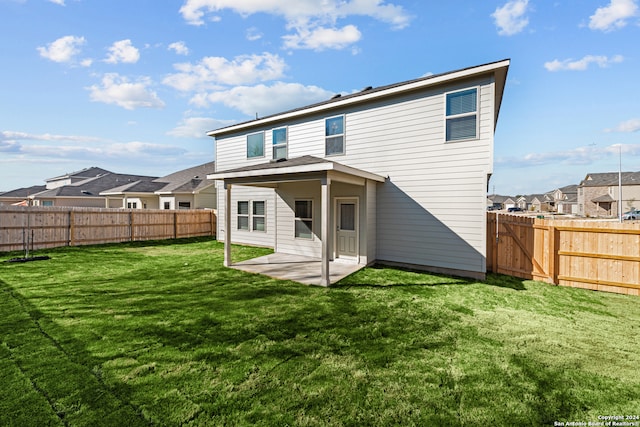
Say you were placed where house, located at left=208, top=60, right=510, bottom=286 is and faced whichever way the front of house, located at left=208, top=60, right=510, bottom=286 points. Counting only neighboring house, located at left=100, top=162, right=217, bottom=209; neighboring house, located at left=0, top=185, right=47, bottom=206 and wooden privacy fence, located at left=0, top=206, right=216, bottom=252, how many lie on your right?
0

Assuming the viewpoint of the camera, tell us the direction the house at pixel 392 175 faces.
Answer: facing away from the viewer and to the right of the viewer

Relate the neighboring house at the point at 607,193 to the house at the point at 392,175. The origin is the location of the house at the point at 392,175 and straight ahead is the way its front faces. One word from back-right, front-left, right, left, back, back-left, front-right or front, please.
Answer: front

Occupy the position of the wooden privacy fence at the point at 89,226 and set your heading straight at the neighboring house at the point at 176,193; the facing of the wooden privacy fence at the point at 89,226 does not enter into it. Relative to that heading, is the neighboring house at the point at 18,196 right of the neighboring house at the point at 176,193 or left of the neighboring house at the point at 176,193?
left

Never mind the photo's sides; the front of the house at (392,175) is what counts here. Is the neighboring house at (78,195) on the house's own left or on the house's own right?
on the house's own left

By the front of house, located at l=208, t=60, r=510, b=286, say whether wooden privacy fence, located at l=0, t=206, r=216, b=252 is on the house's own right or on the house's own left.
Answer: on the house's own left

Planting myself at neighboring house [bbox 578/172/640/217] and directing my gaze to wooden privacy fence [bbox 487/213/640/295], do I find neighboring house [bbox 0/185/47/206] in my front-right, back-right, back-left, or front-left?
front-right

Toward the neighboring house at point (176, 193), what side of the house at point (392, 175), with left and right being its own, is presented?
left

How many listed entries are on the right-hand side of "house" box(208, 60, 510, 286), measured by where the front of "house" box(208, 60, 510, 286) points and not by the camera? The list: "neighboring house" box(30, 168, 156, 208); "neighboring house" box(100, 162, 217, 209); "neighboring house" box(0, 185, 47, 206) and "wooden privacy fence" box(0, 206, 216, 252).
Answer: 0

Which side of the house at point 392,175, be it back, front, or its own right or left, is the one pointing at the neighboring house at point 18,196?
left

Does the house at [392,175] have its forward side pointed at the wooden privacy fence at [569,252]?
no
